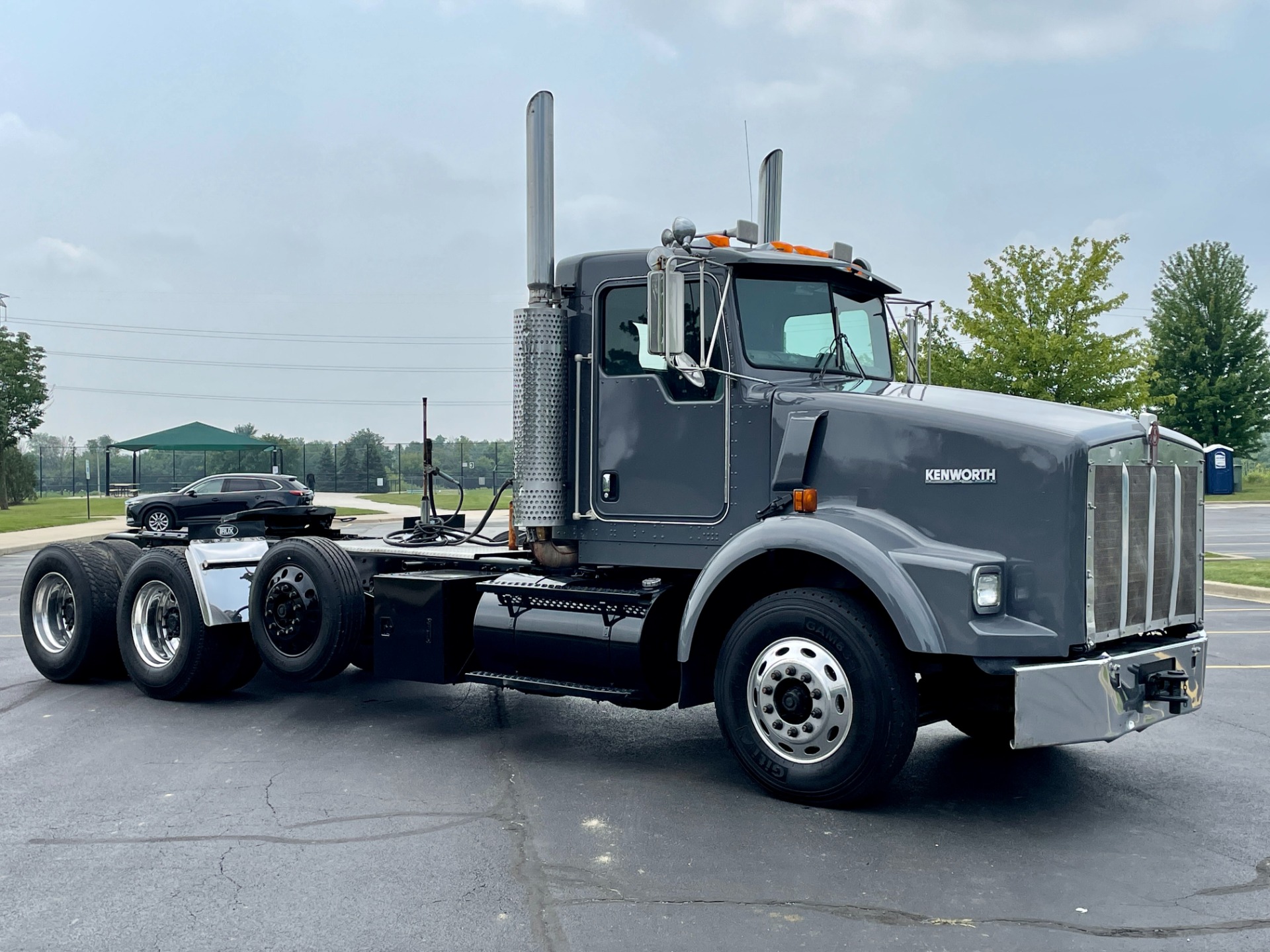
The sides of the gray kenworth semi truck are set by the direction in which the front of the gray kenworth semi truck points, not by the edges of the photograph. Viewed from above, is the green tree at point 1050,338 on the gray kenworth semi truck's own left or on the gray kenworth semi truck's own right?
on the gray kenworth semi truck's own left

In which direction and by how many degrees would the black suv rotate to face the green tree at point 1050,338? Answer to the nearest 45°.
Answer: approximately 135° to its left

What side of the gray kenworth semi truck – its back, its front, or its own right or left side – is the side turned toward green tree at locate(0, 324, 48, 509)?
back

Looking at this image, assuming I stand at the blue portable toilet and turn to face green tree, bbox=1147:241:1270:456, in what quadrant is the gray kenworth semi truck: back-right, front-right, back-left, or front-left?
back-left

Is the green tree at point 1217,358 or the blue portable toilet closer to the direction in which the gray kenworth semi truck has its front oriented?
the blue portable toilet

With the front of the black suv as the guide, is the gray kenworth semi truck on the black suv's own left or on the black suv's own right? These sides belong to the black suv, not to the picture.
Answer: on the black suv's own left

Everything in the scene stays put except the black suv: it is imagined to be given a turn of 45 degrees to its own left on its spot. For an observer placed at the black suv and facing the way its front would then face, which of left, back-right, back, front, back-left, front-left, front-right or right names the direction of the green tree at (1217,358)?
back-left

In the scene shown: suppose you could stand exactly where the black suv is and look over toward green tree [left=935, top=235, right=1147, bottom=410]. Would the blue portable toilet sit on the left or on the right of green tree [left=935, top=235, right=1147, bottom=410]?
right

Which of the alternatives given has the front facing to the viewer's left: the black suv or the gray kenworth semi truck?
the black suv

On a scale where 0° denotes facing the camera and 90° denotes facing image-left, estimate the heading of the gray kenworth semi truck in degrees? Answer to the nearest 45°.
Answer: approximately 315°

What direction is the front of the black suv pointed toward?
to the viewer's left

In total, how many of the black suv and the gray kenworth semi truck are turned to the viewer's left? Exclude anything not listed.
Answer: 1

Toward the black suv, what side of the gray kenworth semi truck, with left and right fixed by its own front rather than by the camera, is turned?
back
